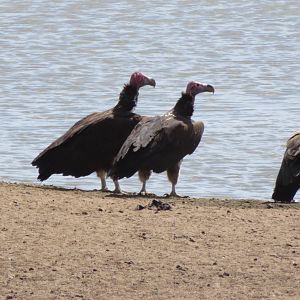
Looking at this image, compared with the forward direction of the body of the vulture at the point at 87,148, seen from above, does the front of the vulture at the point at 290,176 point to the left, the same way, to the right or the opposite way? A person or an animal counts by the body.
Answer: the same way

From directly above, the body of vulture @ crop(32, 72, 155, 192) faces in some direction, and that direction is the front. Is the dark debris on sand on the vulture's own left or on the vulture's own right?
on the vulture's own right

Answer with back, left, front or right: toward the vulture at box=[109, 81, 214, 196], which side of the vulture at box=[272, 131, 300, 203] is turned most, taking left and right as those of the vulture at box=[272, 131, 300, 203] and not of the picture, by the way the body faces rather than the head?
back

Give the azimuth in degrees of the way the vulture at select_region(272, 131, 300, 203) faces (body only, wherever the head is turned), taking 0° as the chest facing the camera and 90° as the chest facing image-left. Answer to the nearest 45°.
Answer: approximately 270°

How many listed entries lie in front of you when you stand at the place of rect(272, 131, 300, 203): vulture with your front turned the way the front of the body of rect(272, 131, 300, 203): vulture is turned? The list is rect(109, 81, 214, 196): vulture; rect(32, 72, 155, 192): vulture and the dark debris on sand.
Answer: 0

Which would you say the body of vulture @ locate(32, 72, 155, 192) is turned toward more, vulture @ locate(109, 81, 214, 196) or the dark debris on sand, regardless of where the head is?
the vulture

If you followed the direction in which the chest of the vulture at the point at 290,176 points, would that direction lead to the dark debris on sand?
no

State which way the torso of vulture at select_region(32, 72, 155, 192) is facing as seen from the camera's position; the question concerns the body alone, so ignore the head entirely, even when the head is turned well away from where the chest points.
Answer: to the viewer's right

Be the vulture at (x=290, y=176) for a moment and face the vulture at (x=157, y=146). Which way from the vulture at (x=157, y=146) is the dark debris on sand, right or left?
left

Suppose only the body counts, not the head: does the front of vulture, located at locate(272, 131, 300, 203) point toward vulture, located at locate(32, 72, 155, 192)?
no

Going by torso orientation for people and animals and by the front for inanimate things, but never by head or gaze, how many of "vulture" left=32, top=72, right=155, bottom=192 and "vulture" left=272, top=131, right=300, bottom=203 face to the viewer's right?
2

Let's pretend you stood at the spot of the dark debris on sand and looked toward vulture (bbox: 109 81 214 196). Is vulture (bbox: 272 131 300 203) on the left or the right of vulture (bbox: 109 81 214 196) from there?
right

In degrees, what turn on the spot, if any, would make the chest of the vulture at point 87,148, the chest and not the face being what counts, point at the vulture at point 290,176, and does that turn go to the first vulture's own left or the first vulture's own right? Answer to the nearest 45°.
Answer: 0° — it already faces it
